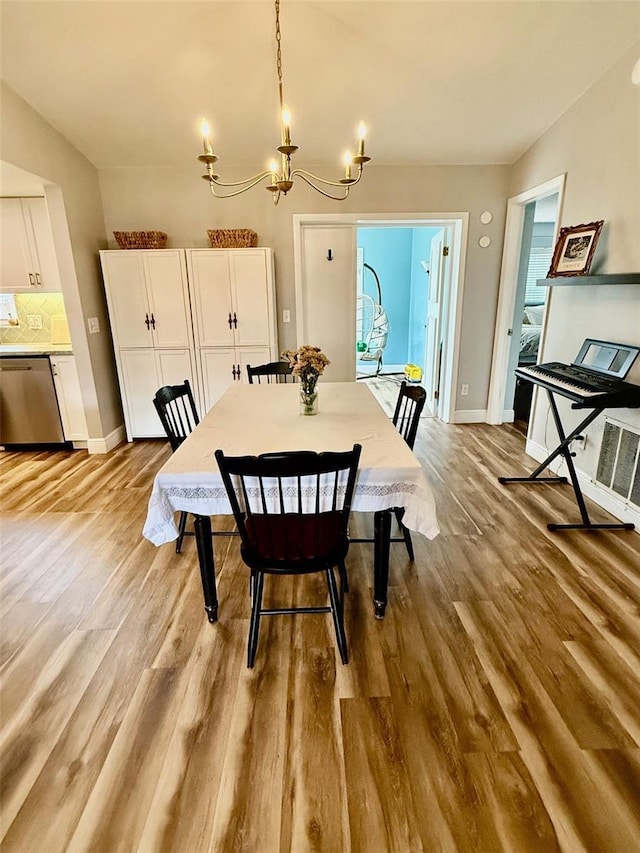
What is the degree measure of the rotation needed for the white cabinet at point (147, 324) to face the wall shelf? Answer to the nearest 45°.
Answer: approximately 45° to its left

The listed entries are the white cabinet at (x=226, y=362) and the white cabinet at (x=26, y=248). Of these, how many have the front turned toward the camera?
2

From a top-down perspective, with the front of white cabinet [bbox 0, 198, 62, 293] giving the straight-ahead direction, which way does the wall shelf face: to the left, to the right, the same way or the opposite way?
to the right

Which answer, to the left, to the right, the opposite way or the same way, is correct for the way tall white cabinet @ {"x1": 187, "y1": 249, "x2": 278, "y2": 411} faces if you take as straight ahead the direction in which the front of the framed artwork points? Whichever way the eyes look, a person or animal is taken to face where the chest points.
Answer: to the left

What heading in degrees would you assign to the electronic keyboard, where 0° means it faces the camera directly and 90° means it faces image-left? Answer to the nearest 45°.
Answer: approximately 45°

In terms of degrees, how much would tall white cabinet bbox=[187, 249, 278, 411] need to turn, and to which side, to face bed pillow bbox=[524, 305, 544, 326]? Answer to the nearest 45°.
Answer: approximately 90° to its left

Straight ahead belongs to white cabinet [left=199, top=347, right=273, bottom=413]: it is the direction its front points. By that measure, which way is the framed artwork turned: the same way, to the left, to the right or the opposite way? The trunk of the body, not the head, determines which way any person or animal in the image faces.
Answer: to the right

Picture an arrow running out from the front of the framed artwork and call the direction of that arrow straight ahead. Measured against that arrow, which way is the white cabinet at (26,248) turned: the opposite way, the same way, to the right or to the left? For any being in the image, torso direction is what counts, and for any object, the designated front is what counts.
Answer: to the left

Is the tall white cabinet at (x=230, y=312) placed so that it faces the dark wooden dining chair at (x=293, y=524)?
yes

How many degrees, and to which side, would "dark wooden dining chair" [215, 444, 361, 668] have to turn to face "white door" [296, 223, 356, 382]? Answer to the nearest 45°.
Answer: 0° — it already faces it

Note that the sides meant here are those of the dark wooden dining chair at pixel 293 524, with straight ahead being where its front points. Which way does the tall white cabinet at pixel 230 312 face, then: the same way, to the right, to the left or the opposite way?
the opposite way

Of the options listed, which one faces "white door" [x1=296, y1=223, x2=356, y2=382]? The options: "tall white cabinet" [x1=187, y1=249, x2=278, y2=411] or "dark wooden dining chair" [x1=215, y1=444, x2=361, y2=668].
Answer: the dark wooden dining chair

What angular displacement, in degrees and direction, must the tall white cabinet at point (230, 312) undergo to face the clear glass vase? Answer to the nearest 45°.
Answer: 0° — it already faces it
